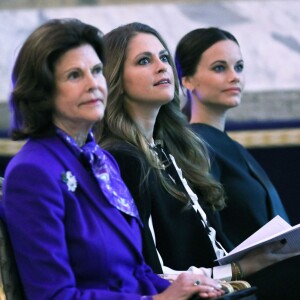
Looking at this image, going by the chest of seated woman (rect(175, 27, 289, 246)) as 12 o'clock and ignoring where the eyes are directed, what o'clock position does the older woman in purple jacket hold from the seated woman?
The older woman in purple jacket is roughly at 2 o'clock from the seated woman.

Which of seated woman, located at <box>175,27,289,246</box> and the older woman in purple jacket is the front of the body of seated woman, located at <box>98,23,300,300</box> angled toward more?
the older woman in purple jacket

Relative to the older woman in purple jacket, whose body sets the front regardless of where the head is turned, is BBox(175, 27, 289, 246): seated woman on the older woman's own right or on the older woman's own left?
on the older woman's own left

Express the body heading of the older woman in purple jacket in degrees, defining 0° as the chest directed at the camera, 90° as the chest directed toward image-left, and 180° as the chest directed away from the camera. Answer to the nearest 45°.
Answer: approximately 315°

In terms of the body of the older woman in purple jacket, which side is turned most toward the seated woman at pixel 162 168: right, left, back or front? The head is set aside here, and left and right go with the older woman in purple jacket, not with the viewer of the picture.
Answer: left
